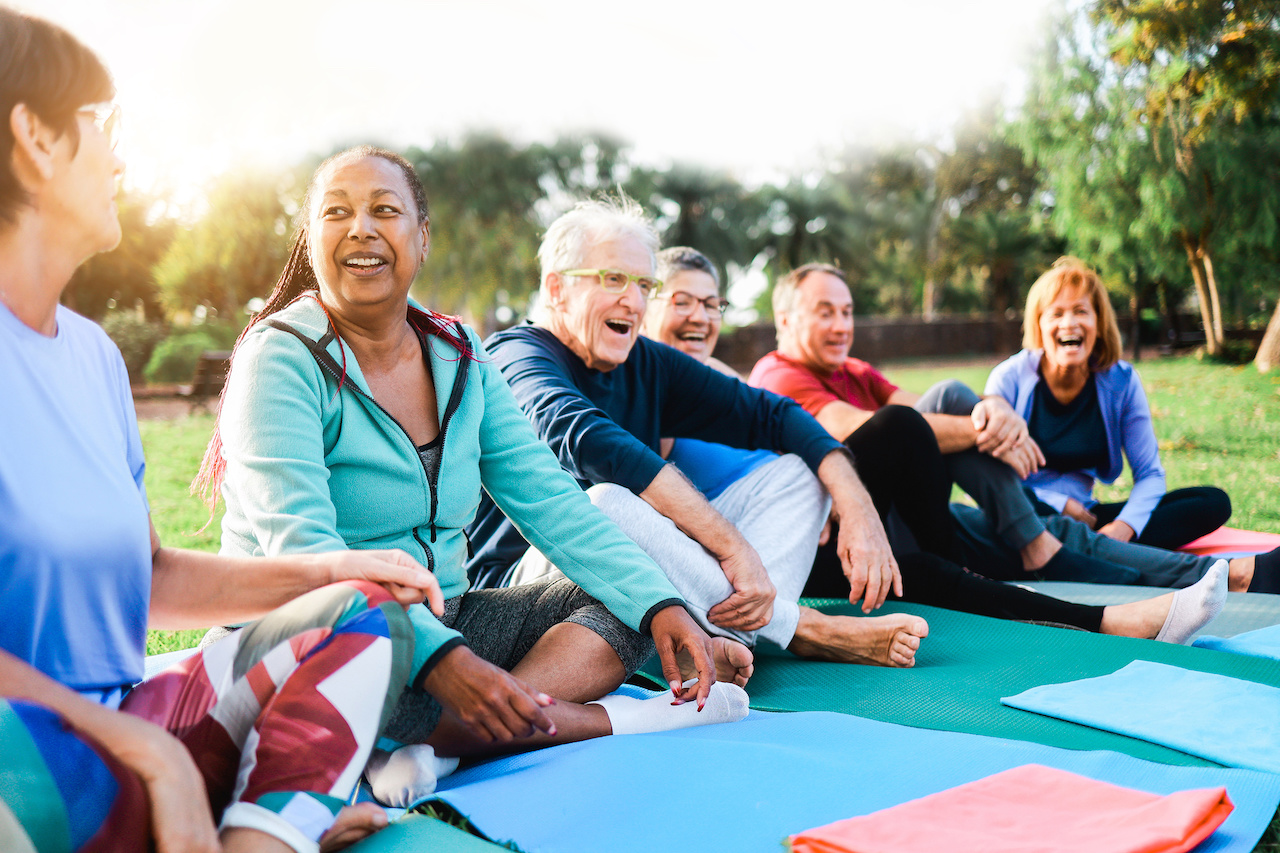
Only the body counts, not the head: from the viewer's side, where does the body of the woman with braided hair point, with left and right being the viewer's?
facing the viewer and to the right of the viewer

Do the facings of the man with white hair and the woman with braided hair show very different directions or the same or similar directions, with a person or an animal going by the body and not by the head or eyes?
same or similar directions

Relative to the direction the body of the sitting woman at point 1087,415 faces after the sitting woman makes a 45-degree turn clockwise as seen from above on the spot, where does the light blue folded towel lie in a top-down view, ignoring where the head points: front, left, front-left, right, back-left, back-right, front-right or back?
front-left

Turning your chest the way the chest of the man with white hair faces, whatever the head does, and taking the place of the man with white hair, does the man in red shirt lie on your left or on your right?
on your left

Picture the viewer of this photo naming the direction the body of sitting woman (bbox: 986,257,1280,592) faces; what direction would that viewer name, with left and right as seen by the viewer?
facing the viewer

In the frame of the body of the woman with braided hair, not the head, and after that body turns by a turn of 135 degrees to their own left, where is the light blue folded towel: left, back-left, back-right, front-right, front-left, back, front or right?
right

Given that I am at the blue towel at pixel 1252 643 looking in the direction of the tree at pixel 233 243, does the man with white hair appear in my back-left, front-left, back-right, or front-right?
front-left

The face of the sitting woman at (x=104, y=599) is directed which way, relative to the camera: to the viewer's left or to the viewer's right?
to the viewer's right

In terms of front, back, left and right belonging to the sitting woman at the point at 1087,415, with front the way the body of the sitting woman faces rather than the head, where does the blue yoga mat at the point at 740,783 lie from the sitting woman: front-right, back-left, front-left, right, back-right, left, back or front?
front

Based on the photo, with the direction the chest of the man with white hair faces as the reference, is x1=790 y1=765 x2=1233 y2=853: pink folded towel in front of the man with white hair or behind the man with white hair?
in front
